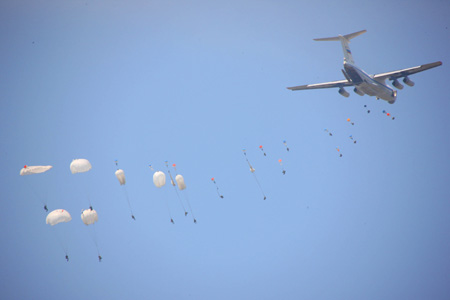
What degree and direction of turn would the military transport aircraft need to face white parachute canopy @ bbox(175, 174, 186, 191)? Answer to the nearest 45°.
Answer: approximately 180°

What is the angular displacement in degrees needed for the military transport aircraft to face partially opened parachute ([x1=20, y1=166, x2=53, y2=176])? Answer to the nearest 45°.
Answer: approximately 180°

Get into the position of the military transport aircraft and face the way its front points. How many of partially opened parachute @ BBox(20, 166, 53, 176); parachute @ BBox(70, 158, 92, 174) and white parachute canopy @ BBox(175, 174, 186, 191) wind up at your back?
3

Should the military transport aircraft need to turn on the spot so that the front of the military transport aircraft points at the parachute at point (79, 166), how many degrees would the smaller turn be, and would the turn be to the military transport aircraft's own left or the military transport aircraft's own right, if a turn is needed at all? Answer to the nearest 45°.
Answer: approximately 180°

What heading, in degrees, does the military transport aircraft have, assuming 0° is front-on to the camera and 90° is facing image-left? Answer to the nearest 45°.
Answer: approximately 225°
